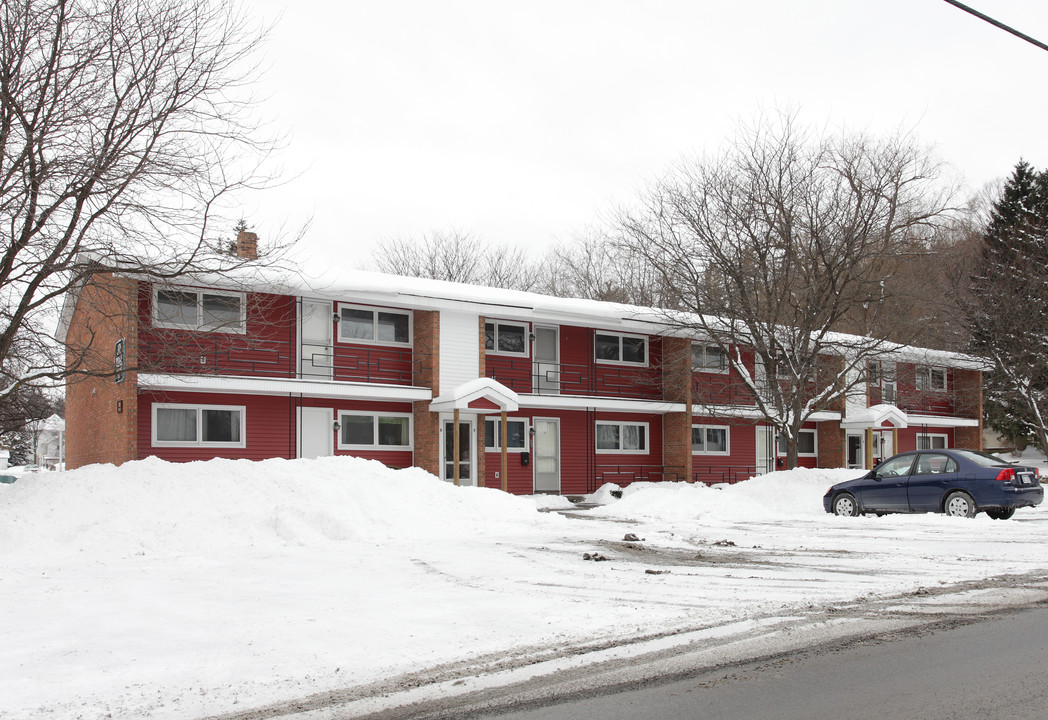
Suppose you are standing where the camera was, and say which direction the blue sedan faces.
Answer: facing away from the viewer and to the left of the viewer

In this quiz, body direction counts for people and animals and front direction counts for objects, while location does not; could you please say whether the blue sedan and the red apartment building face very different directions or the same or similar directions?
very different directions

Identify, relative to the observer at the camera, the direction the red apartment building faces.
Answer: facing the viewer and to the right of the viewer

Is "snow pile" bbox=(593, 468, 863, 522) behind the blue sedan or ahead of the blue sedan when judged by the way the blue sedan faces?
ahead

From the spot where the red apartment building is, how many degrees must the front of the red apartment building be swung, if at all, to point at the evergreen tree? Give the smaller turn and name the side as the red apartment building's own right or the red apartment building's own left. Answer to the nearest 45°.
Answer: approximately 90° to the red apartment building's own left

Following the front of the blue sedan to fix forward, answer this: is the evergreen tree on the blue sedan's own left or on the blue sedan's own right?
on the blue sedan's own right

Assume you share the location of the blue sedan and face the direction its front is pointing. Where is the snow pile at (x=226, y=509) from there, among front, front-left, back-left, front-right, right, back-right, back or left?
left
